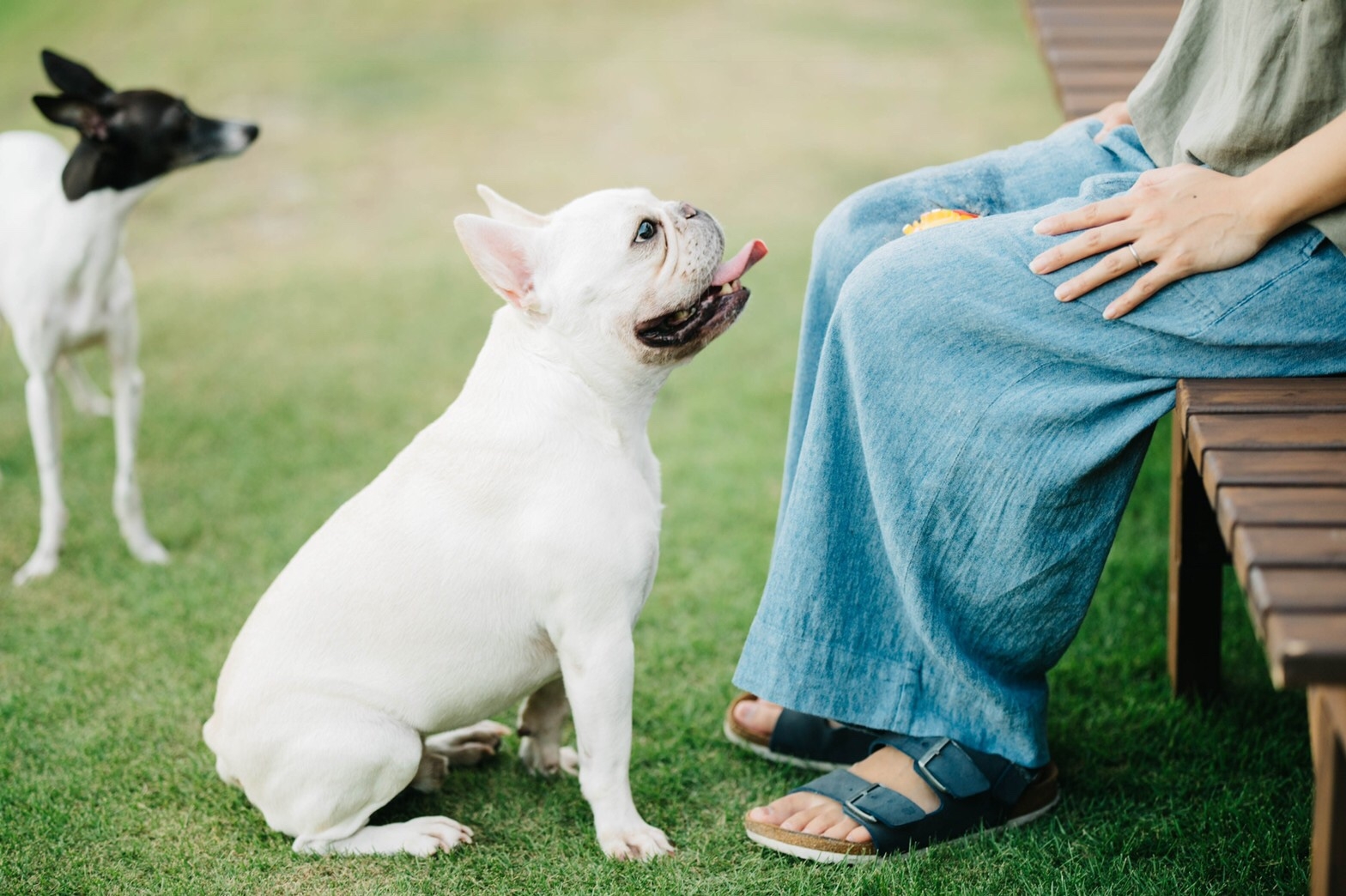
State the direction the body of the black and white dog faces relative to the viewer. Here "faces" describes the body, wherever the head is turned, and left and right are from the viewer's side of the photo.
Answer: facing the viewer and to the right of the viewer

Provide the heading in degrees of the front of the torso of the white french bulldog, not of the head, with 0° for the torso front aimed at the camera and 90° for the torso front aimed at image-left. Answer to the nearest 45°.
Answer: approximately 270°

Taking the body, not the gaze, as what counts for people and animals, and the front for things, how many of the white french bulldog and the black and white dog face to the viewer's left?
0

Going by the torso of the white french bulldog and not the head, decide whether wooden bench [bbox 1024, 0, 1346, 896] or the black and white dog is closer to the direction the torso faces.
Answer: the wooden bench

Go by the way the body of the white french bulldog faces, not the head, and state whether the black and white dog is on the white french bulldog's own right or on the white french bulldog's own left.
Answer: on the white french bulldog's own left

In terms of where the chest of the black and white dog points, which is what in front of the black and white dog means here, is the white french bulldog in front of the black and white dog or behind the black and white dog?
in front

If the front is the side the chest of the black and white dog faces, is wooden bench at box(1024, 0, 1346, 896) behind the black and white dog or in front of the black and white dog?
in front
